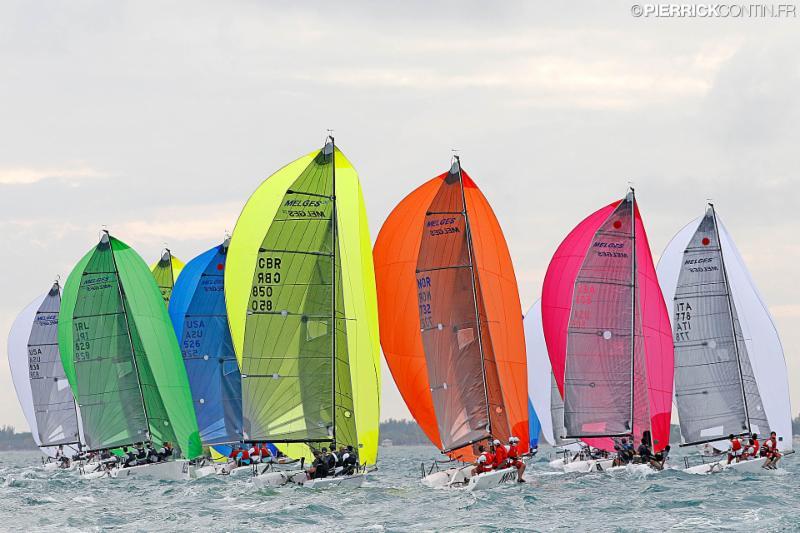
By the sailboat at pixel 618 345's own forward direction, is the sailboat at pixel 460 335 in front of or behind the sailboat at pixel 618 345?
behind

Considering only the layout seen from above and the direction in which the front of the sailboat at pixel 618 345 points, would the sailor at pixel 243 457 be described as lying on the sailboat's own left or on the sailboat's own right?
on the sailboat's own left

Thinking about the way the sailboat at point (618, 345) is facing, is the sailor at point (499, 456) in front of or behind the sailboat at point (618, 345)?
behind

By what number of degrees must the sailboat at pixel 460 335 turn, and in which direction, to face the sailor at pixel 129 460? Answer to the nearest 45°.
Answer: approximately 90° to its left

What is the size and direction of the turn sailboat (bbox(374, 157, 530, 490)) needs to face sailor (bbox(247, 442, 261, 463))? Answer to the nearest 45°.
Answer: approximately 90° to its left

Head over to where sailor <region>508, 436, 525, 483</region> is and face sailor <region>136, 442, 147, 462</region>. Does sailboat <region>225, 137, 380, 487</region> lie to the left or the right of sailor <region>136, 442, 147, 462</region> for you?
left

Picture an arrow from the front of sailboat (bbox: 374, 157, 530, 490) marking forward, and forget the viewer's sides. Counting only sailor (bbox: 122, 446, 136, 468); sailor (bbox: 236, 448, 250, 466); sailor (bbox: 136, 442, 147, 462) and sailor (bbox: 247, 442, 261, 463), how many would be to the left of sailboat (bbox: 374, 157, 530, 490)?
4

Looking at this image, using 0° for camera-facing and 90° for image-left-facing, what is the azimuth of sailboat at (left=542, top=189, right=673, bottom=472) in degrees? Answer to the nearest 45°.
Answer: approximately 225°

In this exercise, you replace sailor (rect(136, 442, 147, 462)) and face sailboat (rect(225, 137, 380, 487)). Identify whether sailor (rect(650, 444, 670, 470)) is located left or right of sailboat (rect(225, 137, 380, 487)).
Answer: left

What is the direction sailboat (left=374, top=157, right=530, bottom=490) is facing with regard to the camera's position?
facing away from the viewer and to the right of the viewer
